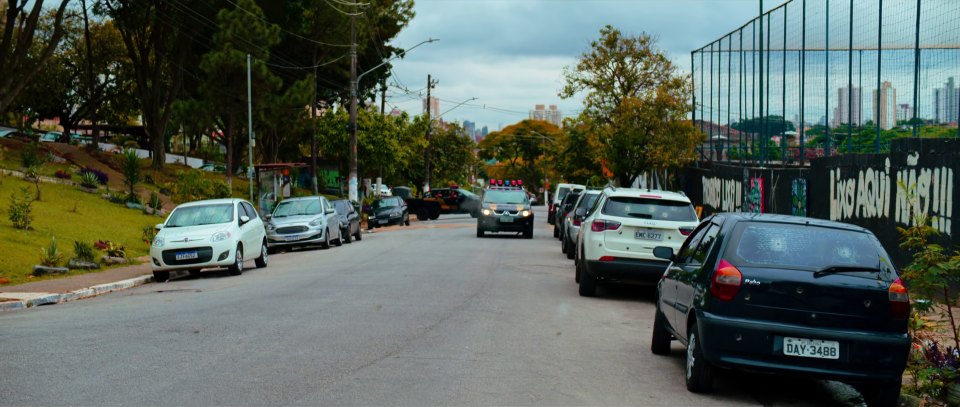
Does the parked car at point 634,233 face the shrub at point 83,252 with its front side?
no

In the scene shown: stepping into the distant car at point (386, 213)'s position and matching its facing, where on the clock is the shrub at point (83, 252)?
The shrub is roughly at 11 o'clock from the distant car.

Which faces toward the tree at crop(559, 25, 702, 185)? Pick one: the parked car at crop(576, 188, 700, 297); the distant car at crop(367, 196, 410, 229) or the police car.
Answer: the parked car

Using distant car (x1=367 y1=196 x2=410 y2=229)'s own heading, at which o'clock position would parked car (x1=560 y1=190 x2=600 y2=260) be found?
The parked car is roughly at 10 o'clock from the distant car.

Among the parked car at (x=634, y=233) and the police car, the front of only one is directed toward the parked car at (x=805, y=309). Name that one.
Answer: the police car

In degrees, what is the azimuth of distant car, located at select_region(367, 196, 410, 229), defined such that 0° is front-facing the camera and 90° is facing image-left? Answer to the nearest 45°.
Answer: approximately 45°

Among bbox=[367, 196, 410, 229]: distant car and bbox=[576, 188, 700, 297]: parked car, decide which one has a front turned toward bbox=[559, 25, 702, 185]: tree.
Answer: the parked car

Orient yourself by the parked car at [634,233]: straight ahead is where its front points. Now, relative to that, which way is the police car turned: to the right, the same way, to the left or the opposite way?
the opposite way

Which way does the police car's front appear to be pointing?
toward the camera

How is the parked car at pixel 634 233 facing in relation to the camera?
away from the camera

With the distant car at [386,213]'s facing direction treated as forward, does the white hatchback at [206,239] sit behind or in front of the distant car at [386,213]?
in front

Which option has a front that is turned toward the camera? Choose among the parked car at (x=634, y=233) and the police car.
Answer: the police car

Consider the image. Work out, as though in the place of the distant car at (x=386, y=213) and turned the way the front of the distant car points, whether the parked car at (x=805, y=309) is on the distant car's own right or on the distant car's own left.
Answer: on the distant car's own left
